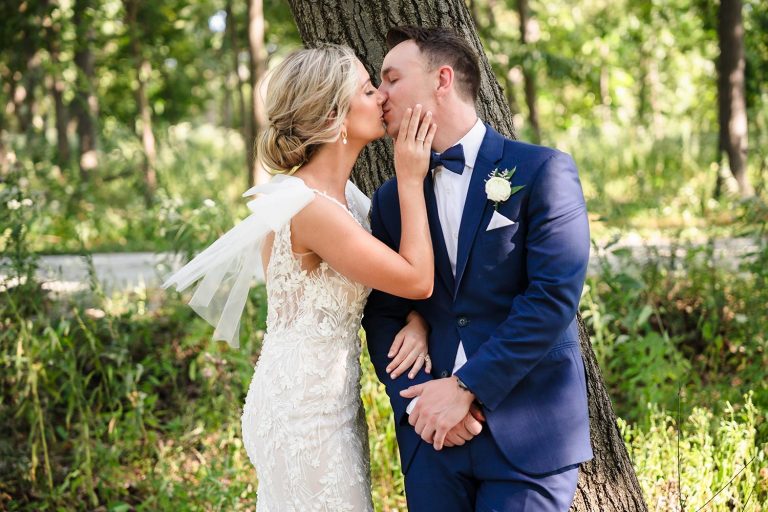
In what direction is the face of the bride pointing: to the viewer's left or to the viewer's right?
to the viewer's right

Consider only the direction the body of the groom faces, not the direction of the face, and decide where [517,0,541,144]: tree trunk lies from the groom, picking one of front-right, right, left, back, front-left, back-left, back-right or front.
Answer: back-right

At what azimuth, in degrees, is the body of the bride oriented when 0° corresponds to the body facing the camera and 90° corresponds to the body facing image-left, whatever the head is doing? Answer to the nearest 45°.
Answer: approximately 270°

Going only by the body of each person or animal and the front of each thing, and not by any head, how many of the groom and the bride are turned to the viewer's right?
1

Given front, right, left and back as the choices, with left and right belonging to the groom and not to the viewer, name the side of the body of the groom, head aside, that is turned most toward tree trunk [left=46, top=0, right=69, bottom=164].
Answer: right

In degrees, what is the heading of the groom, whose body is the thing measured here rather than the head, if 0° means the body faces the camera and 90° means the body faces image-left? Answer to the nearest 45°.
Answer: approximately 45°

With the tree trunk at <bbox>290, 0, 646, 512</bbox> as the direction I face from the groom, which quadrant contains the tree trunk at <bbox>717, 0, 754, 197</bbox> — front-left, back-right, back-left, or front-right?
front-right

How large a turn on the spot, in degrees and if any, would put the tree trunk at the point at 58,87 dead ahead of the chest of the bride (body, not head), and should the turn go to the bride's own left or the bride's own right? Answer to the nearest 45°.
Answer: approximately 90° to the bride's own left

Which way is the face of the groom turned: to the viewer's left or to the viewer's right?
to the viewer's left

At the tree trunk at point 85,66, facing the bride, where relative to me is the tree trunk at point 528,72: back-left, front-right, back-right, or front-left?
front-left

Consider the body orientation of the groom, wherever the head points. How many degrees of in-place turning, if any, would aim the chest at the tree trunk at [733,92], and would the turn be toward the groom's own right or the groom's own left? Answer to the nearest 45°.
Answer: approximately 135° to the groom's own right
